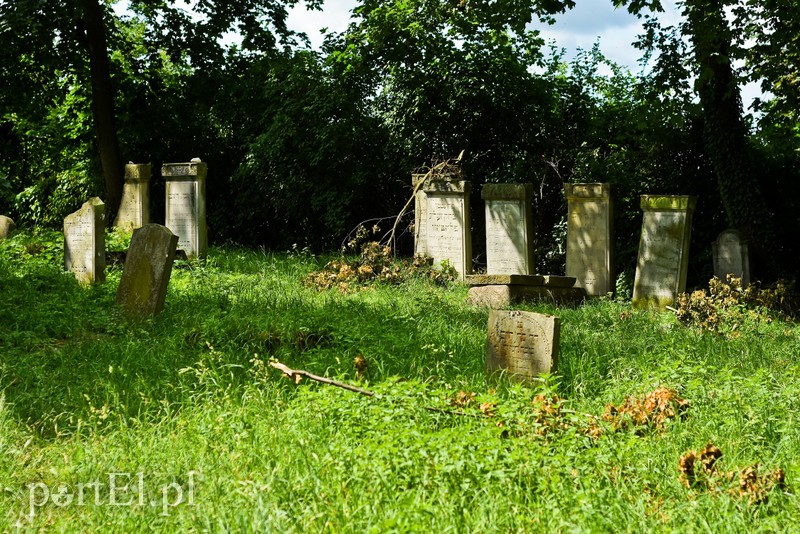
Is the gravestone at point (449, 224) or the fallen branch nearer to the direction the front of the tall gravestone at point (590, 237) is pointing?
the fallen branch

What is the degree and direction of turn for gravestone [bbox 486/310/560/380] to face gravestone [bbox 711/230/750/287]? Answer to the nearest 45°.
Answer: approximately 135° to its left

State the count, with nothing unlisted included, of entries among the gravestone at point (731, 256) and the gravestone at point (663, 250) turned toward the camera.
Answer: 2

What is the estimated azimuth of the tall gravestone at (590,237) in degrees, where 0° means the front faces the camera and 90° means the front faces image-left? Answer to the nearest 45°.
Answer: approximately 0°

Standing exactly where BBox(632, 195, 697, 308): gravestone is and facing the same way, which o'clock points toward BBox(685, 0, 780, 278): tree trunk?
The tree trunk is roughly at 7 o'clock from the gravestone.

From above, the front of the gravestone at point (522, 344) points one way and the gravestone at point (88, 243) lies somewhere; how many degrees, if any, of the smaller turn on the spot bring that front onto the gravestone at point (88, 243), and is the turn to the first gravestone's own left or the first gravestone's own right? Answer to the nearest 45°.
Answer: approximately 135° to the first gravestone's own right

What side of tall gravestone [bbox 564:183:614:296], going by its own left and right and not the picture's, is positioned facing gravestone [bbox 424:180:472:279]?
right

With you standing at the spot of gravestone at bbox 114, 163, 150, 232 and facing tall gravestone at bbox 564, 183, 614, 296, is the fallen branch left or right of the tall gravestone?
right

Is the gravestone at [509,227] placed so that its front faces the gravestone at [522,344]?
yes

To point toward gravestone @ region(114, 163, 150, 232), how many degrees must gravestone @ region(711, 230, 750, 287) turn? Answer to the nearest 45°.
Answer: approximately 90° to its right

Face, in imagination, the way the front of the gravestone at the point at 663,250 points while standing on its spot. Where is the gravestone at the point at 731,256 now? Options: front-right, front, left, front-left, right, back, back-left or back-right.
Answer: back-left

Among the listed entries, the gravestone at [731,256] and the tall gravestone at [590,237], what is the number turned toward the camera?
2

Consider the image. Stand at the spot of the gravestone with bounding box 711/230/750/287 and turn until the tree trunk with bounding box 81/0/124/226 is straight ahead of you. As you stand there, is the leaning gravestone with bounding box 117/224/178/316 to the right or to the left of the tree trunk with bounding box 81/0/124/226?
left
